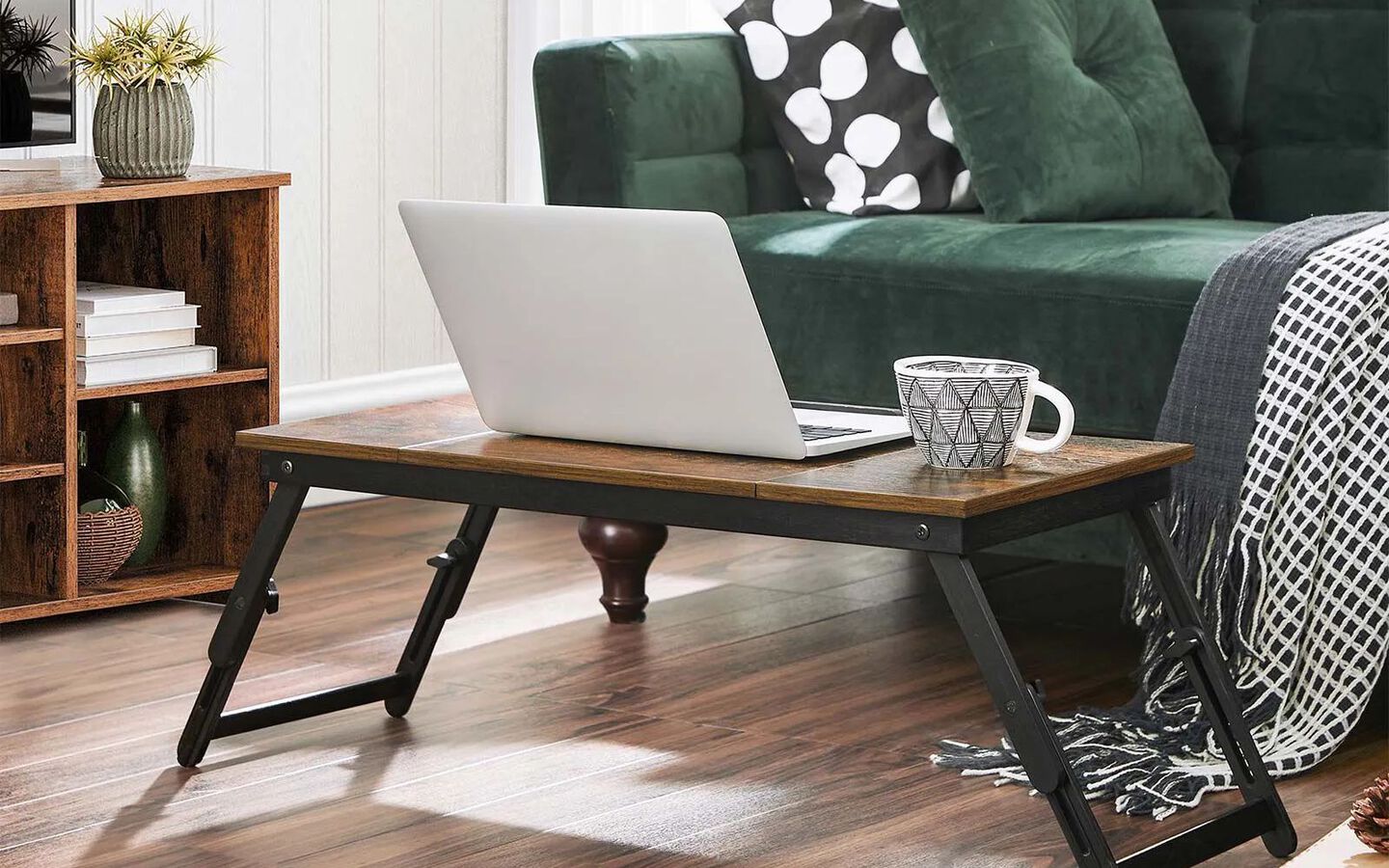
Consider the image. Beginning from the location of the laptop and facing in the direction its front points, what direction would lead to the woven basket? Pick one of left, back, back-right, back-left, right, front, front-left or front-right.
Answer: left

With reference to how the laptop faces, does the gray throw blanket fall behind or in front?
in front

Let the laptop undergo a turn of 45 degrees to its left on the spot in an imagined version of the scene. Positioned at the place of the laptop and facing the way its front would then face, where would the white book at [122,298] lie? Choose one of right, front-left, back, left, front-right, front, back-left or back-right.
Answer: front-left

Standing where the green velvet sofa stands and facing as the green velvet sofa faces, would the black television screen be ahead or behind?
ahead

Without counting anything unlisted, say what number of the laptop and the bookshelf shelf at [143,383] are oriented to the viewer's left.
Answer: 0

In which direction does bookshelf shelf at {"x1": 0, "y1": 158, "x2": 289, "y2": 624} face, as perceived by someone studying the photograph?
facing the viewer and to the right of the viewer

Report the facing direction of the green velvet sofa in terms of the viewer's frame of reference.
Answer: facing the viewer and to the left of the viewer

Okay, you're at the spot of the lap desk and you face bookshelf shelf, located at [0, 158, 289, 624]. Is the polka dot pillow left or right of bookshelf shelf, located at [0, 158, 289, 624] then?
right

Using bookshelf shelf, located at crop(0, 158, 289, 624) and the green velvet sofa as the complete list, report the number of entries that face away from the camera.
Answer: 0

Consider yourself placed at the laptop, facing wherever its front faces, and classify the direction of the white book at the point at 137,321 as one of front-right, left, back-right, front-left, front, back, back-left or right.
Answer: left

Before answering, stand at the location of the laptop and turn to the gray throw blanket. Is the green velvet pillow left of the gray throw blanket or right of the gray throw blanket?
left

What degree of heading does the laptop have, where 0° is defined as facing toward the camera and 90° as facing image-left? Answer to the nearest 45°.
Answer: approximately 225°

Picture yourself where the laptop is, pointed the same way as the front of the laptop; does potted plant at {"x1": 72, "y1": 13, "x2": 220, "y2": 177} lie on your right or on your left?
on your left

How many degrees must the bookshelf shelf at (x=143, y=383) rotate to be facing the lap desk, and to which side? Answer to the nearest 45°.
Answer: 0° — it already faces it
